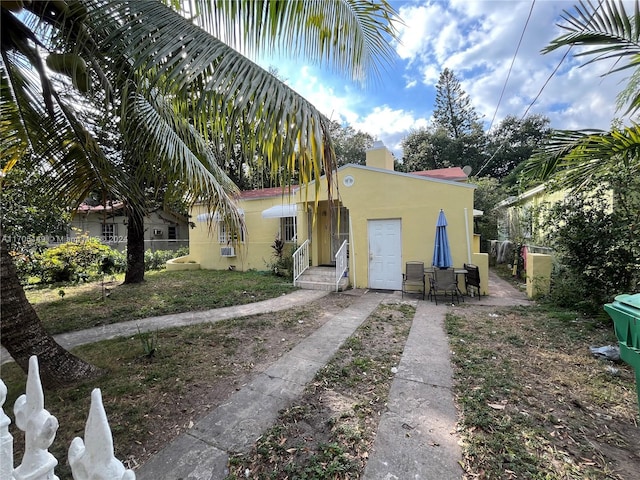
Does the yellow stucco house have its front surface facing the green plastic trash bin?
yes

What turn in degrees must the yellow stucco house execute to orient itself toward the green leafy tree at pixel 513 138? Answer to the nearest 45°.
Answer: approximately 135° to its left

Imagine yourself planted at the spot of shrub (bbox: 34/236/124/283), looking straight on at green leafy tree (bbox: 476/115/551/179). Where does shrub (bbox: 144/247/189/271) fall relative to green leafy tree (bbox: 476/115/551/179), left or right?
left

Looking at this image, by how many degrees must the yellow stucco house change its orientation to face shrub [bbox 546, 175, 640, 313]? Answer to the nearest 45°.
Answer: approximately 45° to its left

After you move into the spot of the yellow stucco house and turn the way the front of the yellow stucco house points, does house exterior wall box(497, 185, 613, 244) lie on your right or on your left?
on your left

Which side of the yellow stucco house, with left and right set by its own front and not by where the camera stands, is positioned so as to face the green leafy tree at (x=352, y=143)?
back

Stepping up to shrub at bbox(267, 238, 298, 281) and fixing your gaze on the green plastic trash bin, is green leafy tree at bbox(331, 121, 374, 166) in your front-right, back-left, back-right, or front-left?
back-left

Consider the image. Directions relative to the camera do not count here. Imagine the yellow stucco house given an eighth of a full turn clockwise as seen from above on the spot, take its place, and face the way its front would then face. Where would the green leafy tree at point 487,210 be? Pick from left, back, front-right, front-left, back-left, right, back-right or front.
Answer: back

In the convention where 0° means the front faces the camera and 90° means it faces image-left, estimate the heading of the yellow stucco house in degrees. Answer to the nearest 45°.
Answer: approximately 0°
